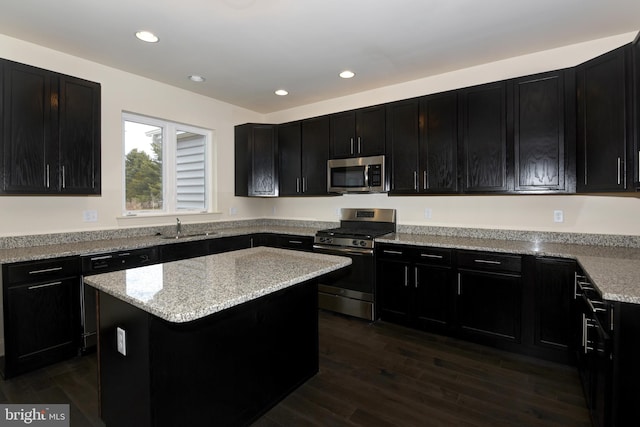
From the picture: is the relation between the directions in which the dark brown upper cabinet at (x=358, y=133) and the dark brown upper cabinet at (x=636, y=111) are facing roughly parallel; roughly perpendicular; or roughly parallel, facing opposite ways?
roughly perpendicular

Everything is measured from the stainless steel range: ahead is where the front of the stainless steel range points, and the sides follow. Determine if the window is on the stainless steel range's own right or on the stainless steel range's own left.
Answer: on the stainless steel range's own right

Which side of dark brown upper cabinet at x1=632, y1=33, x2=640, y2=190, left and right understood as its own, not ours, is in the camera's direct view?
left

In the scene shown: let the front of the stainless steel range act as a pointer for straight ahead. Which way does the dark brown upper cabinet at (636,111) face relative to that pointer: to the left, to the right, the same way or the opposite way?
to the right

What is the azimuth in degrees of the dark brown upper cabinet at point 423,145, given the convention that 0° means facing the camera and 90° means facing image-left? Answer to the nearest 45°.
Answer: approximately 45°

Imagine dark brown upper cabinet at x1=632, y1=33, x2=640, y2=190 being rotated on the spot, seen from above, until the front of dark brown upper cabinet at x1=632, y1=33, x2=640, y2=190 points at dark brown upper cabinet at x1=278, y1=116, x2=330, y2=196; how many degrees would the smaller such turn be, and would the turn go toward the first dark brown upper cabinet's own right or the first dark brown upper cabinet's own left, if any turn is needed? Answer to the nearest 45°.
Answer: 0° — it already faces it

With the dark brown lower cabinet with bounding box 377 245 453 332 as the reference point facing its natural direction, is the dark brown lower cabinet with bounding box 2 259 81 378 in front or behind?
in front

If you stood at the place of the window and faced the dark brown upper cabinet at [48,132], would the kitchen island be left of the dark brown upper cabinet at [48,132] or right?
left

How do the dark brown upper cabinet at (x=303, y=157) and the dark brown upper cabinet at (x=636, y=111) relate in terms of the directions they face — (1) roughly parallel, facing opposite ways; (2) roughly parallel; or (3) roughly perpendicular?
roughly perpendicular

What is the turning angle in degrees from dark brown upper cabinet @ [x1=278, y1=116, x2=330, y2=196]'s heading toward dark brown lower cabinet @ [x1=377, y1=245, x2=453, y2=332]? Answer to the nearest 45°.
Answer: approximately 90° to its left
